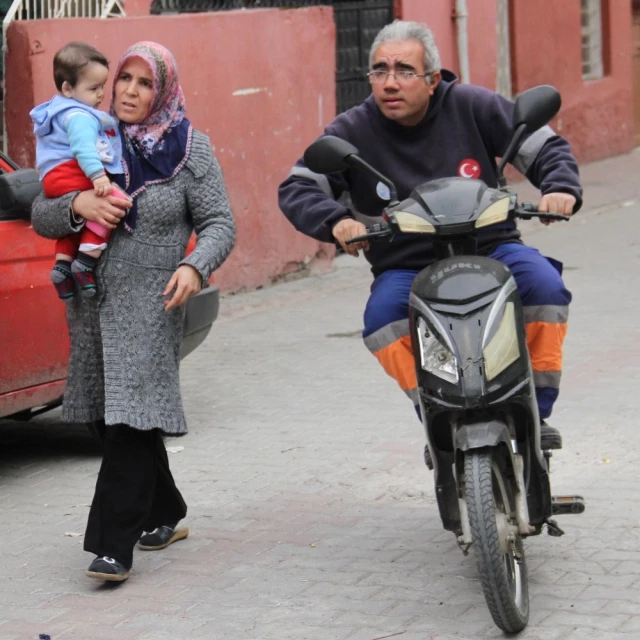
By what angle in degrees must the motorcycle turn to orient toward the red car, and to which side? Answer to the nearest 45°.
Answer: approximately 135° to its right

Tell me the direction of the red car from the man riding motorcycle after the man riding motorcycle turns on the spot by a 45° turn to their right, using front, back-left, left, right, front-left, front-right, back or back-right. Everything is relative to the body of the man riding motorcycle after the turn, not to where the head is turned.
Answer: right

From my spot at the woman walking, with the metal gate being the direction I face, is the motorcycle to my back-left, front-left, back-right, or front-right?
back-right

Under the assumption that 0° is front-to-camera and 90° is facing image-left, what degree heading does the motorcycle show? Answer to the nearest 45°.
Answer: approximately 0°

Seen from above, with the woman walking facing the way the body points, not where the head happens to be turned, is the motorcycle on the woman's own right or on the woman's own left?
on the woman's own left

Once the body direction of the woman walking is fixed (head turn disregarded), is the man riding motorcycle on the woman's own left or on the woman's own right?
on the woman's own left

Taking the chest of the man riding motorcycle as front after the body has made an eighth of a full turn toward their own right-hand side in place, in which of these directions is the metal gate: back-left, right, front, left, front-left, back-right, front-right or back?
back-right

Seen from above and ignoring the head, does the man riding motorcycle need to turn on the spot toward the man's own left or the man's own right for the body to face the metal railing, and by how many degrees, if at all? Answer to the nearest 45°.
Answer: approximately 135° to the man's own right

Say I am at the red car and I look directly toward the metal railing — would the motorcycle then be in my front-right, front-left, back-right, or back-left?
back-right

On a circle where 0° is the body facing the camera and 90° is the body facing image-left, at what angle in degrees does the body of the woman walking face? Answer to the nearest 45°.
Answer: approximately 45°
